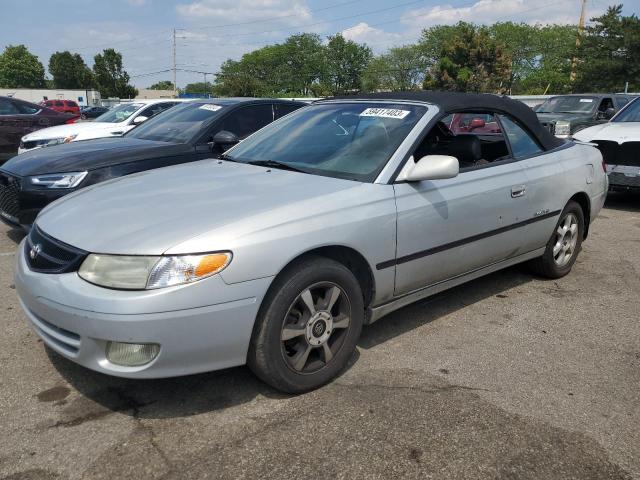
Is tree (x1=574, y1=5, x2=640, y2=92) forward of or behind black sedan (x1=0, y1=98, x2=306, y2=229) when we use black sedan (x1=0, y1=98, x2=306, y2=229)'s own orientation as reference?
behind

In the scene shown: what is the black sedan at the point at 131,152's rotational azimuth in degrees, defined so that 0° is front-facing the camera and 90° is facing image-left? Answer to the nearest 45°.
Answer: approximately 45°

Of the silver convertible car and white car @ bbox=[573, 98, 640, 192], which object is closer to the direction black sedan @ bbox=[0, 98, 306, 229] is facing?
the silver convertible car

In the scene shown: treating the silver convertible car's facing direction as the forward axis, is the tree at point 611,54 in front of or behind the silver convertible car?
behind

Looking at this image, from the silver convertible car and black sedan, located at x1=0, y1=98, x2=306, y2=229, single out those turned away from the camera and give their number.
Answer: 0

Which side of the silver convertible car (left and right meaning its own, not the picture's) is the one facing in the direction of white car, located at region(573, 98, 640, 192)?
back

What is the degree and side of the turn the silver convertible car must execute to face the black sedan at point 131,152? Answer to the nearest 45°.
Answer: approximately 90° to its right

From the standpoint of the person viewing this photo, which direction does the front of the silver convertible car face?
facing the viewer and to the left of the viewer

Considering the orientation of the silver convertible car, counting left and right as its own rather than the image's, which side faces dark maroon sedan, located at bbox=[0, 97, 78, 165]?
right
